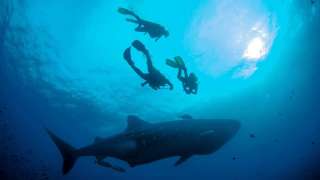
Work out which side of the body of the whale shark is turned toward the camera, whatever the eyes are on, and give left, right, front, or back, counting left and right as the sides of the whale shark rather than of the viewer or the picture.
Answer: right
